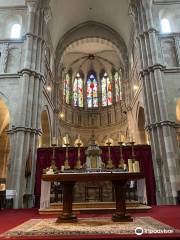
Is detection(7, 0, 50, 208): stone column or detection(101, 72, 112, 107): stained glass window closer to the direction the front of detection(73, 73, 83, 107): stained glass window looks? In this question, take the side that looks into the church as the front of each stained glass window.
the stone column

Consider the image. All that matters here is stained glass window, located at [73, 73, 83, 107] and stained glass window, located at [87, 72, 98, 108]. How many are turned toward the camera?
2

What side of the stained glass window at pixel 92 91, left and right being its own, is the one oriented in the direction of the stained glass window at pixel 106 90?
left

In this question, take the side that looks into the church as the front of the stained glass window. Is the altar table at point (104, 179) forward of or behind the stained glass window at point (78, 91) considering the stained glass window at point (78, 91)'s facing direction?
forward

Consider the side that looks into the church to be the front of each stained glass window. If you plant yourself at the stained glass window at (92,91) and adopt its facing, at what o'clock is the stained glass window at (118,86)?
the stained glass window at (118,86) is roughly at 10 o'clock from the stained glass window at (92,91).

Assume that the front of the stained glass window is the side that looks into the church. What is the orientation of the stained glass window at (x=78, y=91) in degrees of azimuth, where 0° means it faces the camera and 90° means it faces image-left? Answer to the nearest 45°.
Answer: approximately 0°

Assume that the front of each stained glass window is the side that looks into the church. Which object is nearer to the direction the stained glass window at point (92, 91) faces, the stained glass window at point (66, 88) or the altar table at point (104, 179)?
the altar table

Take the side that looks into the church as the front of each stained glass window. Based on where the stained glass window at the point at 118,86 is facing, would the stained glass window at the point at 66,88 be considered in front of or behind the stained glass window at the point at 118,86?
in front
